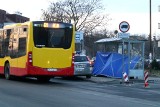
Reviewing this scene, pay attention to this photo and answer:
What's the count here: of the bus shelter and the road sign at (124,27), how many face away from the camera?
0

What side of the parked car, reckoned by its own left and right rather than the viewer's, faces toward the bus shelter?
right

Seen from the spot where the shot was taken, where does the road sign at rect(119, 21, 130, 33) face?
facing the viewer

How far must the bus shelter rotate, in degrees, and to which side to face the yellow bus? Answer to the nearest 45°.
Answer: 0° — it already faces it

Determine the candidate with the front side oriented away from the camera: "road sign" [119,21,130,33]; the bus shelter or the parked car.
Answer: the parked car

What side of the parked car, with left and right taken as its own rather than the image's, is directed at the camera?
back

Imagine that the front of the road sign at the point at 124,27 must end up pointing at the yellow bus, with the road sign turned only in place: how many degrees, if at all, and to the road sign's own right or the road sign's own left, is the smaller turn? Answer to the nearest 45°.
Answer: approximately 45° to the road sign's own right

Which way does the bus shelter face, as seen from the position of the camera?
facing the viewer and to the left of the viewer
